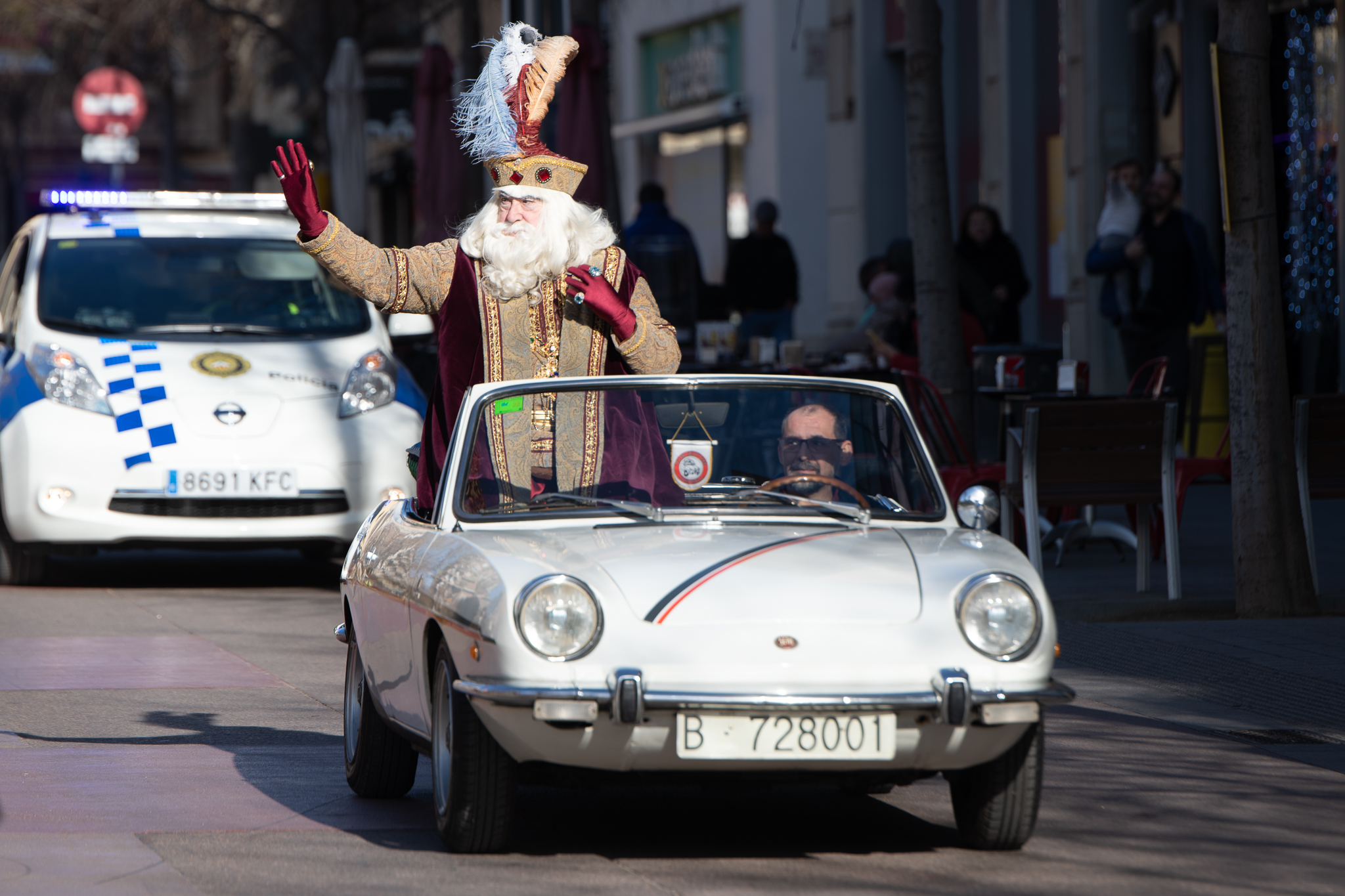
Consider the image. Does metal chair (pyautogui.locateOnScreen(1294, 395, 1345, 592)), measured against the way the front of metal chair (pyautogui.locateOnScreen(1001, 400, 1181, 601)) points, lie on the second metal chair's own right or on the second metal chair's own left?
on the second metal chair's own right

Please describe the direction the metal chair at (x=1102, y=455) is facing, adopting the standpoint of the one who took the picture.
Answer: facing away from the viewer and to the left of the viewer

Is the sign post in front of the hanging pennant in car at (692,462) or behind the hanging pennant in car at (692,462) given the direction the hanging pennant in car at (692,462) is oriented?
behind

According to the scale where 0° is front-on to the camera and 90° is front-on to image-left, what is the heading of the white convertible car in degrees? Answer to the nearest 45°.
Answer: approximately 0°
